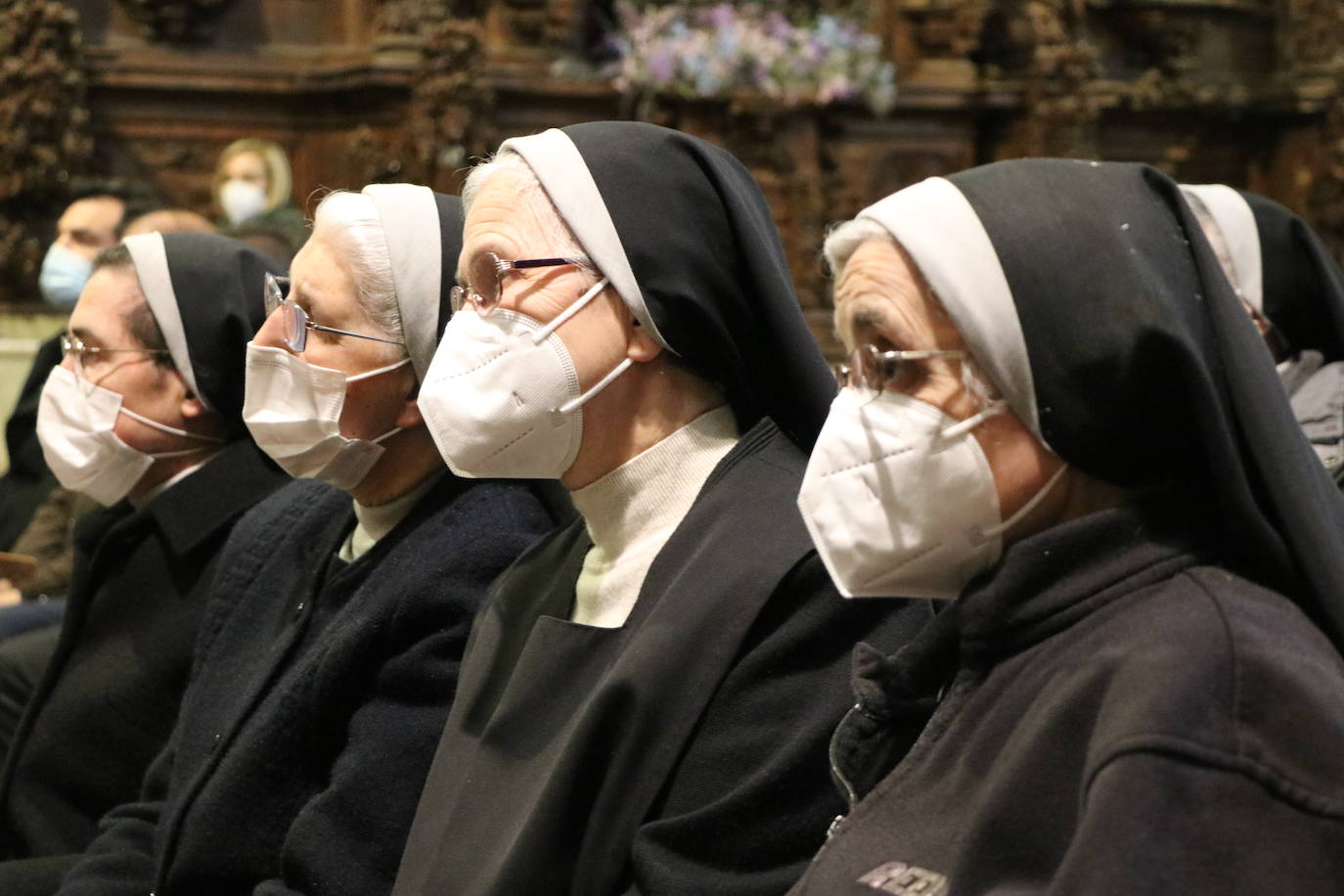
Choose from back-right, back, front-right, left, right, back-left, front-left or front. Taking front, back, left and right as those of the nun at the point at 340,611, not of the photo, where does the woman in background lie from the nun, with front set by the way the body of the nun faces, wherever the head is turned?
back-right

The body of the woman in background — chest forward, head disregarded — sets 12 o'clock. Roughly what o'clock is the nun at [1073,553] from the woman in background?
The nun is roughly at 10 o'clock from the woman in background.

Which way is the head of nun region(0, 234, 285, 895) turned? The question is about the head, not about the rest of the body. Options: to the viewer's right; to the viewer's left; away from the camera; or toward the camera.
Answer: to the viewer's left

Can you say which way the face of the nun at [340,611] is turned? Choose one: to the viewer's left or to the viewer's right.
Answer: to the viewer's left

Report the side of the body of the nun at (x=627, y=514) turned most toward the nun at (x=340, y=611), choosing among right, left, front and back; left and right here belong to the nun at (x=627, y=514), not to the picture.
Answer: right

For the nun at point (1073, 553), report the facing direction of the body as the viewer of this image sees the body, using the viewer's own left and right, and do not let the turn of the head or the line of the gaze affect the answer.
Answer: facing to the left of the viewer

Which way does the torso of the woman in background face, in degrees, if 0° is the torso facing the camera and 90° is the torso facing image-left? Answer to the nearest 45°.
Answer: approximately 45°

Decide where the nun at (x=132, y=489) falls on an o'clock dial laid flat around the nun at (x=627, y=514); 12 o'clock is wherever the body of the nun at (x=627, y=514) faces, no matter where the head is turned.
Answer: the nun at (x=132, y=489) is roughly at 3 o'clock from the nun at (x=627, y=514).

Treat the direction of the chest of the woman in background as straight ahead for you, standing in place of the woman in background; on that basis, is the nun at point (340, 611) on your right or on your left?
on your left

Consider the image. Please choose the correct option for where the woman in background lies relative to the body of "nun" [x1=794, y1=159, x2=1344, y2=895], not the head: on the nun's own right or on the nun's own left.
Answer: on the nun's own right
